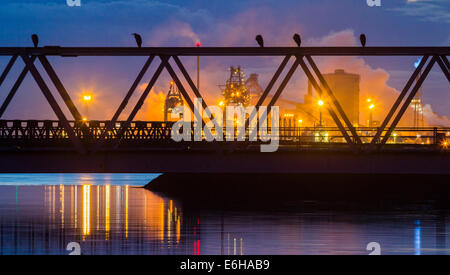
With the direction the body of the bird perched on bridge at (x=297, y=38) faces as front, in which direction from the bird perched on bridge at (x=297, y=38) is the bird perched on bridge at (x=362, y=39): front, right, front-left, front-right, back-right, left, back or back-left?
back

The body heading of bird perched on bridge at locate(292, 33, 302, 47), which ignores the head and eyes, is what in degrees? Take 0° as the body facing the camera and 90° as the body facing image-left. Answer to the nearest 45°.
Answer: approximately 90°
